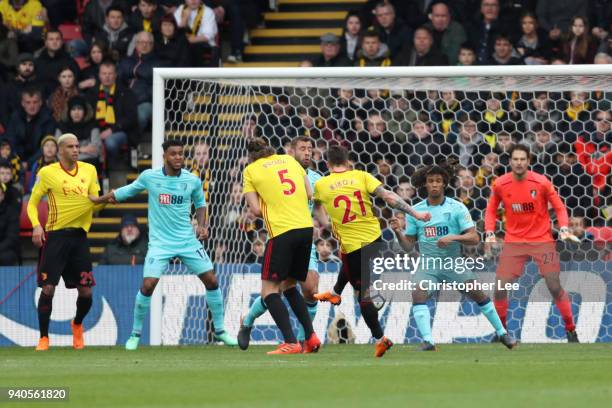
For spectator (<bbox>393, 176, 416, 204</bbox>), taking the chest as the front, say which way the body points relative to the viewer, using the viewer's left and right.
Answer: facing the viewer

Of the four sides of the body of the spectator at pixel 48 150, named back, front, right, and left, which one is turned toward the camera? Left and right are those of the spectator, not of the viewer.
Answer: front

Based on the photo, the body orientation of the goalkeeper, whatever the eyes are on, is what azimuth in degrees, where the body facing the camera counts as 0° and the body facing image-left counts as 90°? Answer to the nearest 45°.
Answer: approximately 0°

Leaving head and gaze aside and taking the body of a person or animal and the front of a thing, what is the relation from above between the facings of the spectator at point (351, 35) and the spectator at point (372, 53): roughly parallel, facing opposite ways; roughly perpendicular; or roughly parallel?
roughly parallel

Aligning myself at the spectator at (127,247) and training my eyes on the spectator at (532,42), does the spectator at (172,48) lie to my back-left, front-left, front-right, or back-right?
front-left

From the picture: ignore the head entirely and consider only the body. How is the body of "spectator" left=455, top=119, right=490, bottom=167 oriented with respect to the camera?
toward the camera

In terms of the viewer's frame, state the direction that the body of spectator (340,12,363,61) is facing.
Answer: toward the camera

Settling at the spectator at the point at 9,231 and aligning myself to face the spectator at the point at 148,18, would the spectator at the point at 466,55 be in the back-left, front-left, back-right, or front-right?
front-right

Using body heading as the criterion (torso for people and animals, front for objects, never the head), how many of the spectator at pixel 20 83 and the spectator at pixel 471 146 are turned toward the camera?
2

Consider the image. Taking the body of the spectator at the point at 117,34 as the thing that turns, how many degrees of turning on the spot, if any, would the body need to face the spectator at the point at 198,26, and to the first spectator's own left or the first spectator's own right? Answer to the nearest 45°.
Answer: approximately 45° to the first spectator's own left
